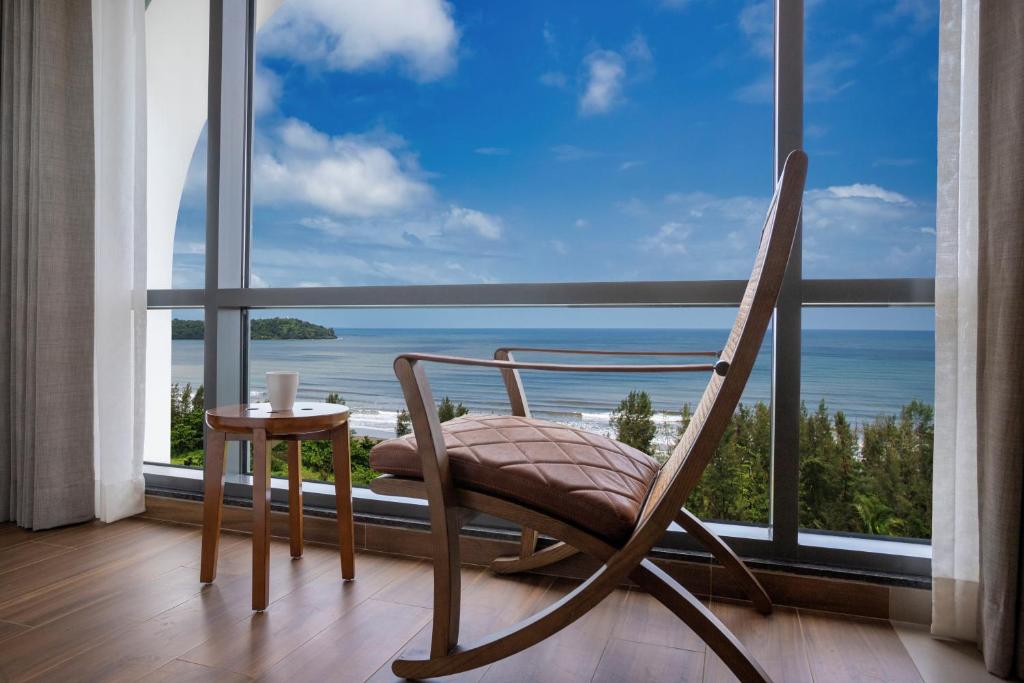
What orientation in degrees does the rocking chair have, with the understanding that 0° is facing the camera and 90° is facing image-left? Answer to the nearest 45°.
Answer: approximately 90°

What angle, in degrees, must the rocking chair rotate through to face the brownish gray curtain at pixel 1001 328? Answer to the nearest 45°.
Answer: approximately 180°

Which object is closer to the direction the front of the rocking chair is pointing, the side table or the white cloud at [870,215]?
the side table

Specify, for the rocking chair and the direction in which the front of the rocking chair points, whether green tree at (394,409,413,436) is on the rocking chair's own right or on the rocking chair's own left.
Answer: on the rocking chair's own right

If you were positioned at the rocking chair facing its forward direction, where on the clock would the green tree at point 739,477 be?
The green tree is roughly at 4 o'clock from the rocking chair.

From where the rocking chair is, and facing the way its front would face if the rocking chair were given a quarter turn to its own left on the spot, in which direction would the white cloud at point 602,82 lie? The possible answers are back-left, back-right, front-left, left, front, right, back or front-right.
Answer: back

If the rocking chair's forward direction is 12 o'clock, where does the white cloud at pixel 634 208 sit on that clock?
The white cloud is roughly at 3 o'clock from the rocking chair.

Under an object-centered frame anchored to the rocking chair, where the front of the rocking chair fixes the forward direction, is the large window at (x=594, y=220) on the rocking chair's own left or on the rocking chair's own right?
on the rocking chair's own right

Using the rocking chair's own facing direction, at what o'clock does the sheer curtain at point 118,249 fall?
The sheer curtain is roughly at 1 o'clock from the rocking chair.

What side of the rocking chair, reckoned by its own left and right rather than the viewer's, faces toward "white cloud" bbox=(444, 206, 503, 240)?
right

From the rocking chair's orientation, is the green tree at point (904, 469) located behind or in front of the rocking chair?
behind

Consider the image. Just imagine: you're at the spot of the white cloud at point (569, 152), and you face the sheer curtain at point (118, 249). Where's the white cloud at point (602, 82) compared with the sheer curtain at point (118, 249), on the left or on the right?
left

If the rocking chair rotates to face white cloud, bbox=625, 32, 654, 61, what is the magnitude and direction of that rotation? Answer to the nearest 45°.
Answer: approximately 90° to its right
